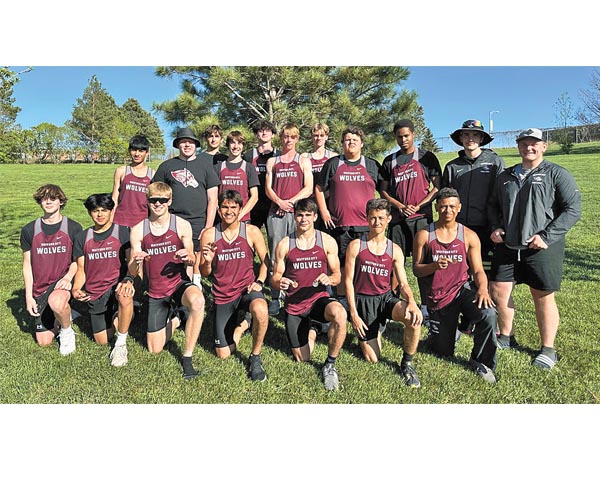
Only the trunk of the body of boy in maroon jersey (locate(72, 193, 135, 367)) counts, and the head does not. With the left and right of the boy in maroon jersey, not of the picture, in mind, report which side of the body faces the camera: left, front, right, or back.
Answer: front

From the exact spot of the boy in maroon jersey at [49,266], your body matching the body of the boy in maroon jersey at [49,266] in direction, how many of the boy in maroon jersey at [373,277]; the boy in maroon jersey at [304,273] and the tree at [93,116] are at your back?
1

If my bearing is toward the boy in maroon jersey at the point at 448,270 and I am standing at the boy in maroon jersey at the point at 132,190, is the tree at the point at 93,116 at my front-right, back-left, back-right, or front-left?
back-left

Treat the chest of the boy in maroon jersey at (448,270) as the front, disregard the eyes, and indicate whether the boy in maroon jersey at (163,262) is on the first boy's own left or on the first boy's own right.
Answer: on the first boy's own right

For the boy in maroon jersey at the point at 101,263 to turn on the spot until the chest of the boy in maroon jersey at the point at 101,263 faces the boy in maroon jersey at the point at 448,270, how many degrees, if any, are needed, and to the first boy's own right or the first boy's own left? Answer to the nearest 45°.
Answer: approximately 45° to the first boy's own left

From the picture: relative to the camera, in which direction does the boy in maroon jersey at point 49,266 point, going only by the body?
toward the camera

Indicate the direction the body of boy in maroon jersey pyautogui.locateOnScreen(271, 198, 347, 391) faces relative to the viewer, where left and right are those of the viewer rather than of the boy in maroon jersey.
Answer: facing the viewer

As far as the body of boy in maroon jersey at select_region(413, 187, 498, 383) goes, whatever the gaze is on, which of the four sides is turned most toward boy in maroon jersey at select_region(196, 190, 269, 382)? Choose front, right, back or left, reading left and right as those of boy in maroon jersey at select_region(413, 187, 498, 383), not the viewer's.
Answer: right

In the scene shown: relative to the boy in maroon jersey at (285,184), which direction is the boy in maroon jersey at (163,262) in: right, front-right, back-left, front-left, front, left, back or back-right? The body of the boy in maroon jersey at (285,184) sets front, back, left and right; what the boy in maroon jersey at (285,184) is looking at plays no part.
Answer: front-right
